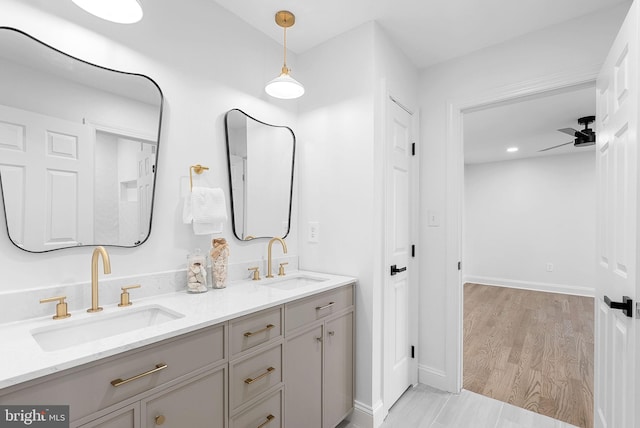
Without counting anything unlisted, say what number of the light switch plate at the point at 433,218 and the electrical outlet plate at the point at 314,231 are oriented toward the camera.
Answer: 2

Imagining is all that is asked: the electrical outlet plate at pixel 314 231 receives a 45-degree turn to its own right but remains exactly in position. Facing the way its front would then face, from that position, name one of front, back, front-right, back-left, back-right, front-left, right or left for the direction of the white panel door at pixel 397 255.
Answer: back-left

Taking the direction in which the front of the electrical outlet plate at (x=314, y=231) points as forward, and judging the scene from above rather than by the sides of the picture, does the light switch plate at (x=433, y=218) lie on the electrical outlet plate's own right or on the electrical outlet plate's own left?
on the electrical outlet plate's own left

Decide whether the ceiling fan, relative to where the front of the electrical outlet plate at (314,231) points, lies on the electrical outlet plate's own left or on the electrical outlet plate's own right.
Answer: on the electrical outlet plate's own left

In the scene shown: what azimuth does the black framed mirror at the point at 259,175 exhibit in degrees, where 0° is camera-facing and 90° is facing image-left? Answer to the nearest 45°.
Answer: approximately 315°

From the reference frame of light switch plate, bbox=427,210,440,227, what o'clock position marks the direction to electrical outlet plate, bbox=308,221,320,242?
electrical outlet plate, bbox=308,221,320,242 is roughly at 2 o'clock from light switch plate, bbox=427,210,440,227.

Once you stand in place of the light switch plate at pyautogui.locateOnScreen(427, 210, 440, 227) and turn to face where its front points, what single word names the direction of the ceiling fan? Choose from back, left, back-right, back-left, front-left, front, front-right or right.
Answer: back-left

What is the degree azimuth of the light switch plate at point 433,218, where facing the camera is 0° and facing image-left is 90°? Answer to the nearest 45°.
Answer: approximately 0°
